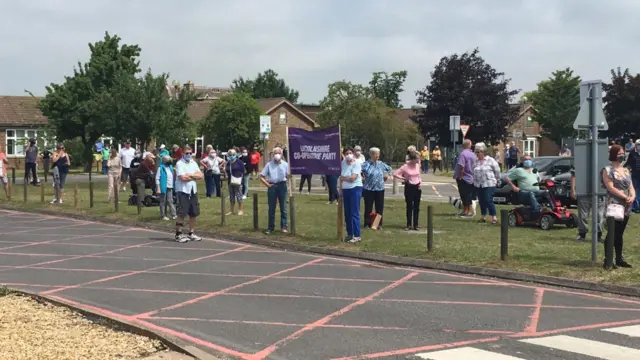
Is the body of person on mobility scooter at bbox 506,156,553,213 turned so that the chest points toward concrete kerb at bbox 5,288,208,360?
no

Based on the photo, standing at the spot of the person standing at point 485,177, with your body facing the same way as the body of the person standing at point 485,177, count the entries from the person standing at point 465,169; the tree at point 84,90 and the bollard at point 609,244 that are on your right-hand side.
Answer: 2

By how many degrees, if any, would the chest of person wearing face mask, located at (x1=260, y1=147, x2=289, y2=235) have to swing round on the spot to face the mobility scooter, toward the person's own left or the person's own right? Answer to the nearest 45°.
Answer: approximately 90° to the person's own left

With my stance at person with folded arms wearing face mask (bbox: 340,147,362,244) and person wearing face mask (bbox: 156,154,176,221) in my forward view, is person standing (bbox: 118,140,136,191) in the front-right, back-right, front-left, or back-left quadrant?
front-right

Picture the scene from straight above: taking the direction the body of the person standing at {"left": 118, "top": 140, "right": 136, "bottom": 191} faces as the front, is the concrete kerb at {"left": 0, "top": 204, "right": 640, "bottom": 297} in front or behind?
in front

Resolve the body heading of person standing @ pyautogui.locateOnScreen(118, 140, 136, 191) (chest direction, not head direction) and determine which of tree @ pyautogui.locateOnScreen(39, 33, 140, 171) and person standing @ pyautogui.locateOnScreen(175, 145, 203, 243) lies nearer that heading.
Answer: the person standing

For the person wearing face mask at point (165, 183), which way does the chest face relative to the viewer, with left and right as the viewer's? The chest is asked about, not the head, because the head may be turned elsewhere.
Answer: facing the viewer and to the right of the viewer

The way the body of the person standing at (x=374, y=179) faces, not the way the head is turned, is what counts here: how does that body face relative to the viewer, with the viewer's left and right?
facing the viewer

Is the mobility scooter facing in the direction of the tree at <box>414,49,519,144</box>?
no

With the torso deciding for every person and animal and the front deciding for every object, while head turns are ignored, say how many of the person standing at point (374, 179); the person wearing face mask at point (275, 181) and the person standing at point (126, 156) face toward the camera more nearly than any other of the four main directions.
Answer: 3

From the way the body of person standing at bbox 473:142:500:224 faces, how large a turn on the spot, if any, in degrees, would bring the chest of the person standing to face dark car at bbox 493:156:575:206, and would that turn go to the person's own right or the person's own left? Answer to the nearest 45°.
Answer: approximately 135° to the person's own right

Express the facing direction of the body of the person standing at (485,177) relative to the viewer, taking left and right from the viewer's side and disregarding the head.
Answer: facing the viewer and to the left of the viewer

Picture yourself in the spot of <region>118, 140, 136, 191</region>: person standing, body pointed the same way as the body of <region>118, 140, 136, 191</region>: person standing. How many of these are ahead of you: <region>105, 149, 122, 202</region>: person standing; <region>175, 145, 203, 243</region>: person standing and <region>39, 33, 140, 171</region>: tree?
2

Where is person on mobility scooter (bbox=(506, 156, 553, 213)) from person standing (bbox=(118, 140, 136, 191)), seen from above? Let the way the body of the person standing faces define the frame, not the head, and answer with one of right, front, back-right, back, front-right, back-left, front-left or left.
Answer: front-left

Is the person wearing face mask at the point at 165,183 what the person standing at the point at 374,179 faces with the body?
no

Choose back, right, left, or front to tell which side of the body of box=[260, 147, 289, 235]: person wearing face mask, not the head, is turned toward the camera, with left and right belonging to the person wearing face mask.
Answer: front

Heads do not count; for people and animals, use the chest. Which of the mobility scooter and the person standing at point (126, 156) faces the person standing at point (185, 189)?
the person standing at point (126, 156)

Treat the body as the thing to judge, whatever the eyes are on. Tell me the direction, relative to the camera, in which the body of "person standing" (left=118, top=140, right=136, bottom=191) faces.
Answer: toward the camera
